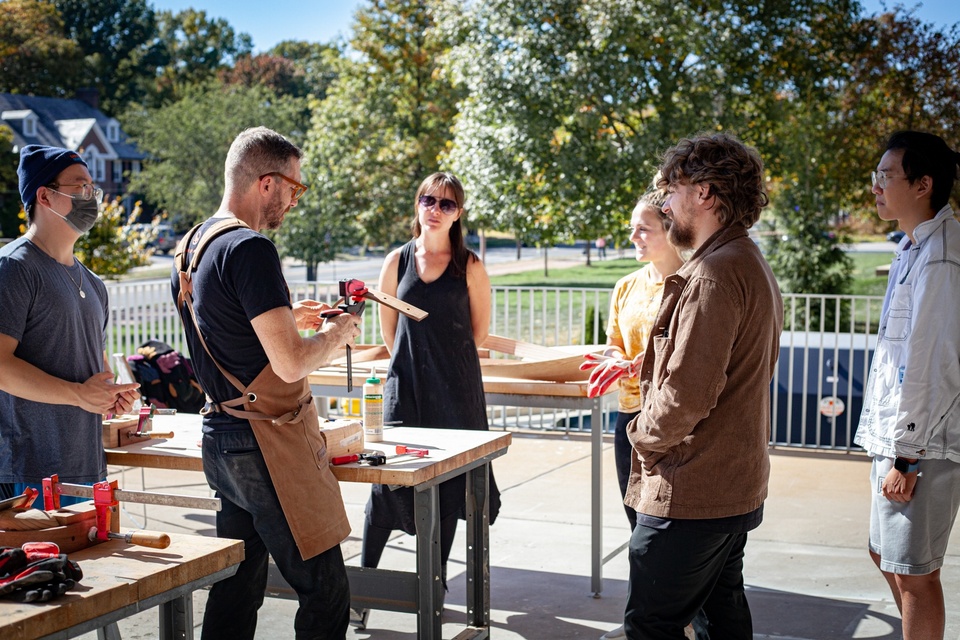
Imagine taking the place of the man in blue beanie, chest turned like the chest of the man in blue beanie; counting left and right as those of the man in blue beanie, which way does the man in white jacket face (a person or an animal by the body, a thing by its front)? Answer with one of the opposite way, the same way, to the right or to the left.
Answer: the opposite way

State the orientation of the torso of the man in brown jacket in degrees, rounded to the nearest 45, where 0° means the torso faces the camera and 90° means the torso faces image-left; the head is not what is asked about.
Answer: approximately 90°

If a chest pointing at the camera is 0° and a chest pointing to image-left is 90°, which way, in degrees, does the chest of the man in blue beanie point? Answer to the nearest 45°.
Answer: approximately 315°

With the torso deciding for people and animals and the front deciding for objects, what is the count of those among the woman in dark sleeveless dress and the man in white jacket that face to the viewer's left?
1

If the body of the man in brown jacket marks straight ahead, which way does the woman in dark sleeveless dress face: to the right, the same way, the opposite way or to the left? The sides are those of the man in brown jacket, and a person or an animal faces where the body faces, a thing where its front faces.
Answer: to the left

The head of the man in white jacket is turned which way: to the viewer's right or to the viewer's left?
to the viewer's left

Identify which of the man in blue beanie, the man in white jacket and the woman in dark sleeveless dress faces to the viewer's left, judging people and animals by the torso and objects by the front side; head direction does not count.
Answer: the man in white jacket

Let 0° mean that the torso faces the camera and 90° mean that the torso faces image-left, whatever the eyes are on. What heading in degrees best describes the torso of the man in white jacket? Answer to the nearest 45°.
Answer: approximately 90°
